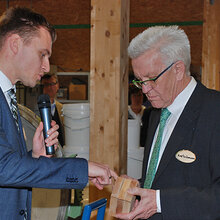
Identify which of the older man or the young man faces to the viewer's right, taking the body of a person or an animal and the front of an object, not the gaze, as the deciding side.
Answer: the young man

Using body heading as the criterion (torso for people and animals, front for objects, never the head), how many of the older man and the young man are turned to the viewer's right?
1

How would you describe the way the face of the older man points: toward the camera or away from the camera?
toward the camera

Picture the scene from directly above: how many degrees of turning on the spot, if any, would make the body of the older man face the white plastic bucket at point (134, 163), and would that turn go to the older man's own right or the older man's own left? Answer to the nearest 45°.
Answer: approximately 135° to the older man's own right

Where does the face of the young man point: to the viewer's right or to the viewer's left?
to the viewer's right

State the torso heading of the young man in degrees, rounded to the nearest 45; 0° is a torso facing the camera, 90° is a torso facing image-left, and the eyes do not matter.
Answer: approximately 270°

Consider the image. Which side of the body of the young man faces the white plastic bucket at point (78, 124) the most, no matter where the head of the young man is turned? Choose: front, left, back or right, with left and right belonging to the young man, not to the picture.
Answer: left

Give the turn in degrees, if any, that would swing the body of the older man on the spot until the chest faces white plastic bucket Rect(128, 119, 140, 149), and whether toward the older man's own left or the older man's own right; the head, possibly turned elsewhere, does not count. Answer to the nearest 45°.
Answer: approximately 135° to the older man's own right
